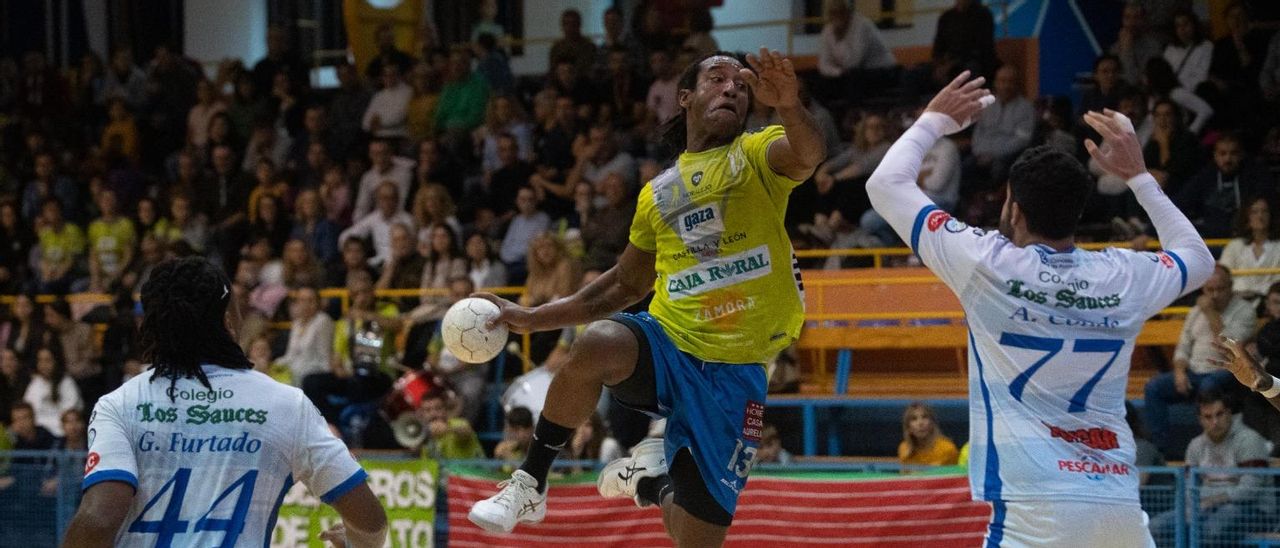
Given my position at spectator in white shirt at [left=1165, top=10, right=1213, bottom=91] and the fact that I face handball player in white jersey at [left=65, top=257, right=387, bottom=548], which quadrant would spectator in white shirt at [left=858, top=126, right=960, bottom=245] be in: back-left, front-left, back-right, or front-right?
front-right

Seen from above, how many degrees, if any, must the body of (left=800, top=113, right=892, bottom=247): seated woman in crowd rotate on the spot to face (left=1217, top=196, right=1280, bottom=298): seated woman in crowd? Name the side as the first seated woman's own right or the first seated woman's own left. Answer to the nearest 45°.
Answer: approximately 90° to the first seated woman's own left

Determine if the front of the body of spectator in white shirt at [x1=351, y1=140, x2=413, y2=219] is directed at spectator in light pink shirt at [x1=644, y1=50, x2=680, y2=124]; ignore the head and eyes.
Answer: no

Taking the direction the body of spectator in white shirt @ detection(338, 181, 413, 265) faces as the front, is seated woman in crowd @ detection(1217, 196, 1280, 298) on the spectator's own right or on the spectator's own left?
on the spectator's own left

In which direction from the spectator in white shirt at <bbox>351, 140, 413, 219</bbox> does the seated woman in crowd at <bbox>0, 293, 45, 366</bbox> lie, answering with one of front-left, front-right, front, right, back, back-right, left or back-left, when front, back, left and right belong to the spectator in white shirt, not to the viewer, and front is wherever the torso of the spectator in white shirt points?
right

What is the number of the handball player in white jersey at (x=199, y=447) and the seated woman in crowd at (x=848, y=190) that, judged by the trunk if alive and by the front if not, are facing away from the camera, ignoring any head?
1

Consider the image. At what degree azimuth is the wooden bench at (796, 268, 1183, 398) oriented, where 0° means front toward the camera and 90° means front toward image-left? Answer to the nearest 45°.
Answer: approximately 0°

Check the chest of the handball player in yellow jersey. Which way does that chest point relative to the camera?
toward the camera

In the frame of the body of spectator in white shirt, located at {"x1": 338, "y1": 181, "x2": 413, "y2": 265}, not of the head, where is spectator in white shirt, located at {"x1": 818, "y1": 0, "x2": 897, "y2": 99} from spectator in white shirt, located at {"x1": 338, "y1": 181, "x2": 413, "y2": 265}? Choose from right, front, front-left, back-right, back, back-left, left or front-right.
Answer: left

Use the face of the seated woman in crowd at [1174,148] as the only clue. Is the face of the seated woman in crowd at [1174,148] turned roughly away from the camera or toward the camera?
toward the camera

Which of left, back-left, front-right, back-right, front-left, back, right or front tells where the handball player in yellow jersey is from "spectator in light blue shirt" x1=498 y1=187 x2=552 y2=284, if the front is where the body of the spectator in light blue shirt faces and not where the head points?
front

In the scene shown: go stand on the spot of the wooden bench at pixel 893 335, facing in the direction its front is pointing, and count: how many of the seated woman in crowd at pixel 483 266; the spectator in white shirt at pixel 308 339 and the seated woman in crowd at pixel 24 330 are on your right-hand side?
3

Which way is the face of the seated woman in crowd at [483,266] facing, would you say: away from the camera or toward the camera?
toward the camera

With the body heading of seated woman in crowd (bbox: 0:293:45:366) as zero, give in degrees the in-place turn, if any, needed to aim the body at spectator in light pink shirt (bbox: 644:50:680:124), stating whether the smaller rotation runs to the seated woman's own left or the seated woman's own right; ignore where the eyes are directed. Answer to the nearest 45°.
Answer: approximately 90° to the seated woman's own left

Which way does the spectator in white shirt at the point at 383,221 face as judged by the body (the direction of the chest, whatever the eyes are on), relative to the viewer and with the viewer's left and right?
facing the viewer

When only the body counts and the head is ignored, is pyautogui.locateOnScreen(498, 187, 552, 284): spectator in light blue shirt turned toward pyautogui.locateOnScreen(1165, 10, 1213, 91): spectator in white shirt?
no

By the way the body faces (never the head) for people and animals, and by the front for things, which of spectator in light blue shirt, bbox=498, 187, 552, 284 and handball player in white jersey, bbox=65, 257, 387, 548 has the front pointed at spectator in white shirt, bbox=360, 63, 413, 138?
the handball player in white jersey

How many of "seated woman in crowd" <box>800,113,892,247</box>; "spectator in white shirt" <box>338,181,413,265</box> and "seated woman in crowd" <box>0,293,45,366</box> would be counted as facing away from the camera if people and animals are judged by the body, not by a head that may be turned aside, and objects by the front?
0

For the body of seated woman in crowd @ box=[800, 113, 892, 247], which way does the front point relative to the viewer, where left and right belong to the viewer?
facing the viewer and to the left of the viewer

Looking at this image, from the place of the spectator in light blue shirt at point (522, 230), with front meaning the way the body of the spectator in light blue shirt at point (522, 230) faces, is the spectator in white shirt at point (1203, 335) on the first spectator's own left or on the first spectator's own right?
on the first spectator's own left

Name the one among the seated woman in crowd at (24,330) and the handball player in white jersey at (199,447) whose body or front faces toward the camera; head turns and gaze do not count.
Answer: the seated woman in crowd
